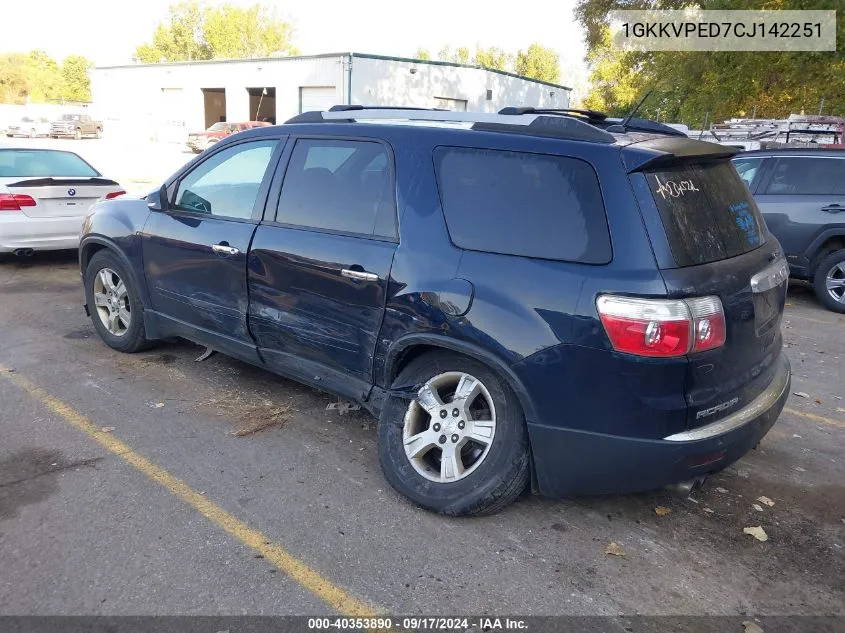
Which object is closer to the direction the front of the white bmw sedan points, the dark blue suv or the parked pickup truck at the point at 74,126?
the parked pickup truck

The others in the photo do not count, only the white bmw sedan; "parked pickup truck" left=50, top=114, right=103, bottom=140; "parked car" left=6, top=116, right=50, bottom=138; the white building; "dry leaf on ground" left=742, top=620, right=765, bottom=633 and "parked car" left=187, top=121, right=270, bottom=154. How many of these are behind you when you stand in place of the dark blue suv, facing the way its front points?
1

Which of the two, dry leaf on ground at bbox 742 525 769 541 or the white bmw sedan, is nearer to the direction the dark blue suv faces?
the white bmw sedan

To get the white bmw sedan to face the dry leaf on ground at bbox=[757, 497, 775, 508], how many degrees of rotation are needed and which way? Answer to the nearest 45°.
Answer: approximately 180°

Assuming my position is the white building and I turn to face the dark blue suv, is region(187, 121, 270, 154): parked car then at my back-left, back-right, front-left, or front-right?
front-right

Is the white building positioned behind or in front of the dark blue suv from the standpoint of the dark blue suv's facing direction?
in front

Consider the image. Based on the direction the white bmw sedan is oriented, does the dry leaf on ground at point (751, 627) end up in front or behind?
behind

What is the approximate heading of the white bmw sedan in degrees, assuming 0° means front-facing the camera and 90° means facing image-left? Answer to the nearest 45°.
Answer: approximately 135°

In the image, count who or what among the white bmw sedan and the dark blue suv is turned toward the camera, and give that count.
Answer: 0

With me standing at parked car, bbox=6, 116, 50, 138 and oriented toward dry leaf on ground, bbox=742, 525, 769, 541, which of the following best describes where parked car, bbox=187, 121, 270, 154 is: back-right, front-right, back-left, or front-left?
front-left

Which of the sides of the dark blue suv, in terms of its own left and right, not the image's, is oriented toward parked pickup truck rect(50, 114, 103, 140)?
front

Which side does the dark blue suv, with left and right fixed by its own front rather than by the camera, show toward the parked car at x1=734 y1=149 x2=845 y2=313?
right

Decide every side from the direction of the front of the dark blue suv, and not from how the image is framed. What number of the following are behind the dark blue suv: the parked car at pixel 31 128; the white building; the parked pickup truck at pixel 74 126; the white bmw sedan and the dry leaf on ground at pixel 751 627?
1

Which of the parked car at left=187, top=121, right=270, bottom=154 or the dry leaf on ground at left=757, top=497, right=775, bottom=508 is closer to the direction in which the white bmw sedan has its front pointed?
the parked car

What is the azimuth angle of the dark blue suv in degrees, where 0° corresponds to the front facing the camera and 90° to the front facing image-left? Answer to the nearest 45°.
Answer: approximately 135°

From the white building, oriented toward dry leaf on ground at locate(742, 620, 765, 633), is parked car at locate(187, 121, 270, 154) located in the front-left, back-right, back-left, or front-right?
front-right

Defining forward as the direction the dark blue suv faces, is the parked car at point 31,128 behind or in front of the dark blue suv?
in front
